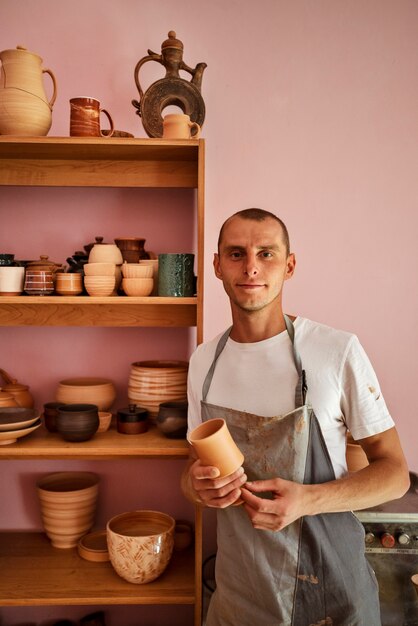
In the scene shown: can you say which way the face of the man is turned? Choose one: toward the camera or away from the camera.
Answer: toward the camera

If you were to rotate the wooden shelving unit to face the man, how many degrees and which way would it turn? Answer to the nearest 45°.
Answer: approximately 45° to its left

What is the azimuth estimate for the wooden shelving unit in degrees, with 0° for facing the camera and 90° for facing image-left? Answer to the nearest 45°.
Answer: approximately 0°
